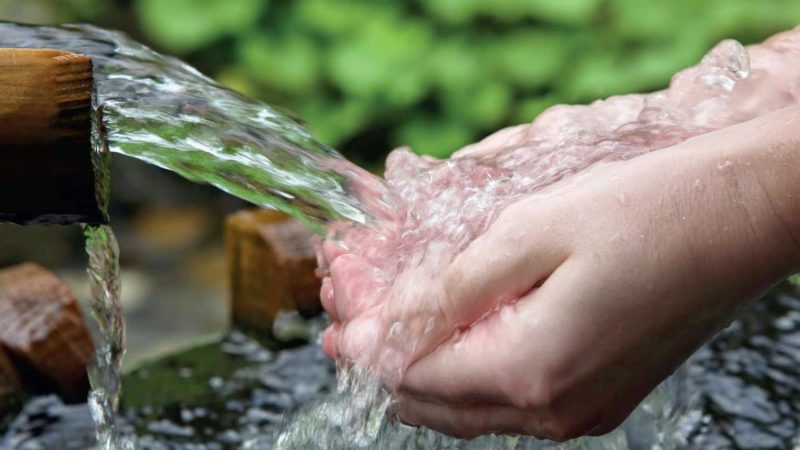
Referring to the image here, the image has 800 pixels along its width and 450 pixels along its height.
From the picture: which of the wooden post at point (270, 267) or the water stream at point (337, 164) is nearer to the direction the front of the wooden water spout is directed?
the water stream

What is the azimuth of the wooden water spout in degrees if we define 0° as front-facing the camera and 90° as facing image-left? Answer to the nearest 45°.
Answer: approximately 270°
